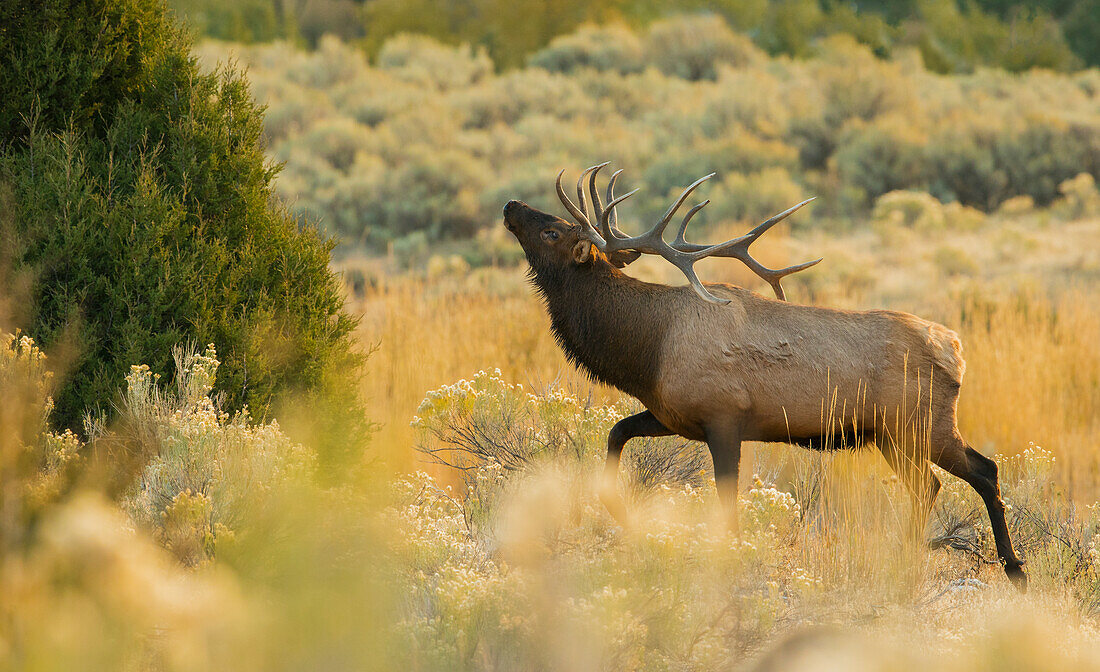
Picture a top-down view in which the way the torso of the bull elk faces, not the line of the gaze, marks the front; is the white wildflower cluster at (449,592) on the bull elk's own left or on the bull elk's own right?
on the bull elk's own left

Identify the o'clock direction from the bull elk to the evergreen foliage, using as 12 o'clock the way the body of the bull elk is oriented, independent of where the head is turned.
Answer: The evergreen foliage is roughly at 12 o'clock from the bull elk.

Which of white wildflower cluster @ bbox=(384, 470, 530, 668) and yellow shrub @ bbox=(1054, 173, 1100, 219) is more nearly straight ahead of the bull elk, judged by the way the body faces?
the white wildflower cluster

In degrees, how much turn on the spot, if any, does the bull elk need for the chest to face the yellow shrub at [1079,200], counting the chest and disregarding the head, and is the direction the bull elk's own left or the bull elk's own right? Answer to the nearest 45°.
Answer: approximately 90° to the bull elk's own right

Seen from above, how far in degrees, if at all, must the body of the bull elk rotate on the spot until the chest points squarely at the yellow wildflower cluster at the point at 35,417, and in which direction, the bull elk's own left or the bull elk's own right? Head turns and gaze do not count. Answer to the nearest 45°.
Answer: approximately 45° to the bull elk's own left

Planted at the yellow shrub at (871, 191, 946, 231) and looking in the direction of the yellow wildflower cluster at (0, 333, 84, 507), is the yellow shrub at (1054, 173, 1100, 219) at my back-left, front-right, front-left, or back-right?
back-left

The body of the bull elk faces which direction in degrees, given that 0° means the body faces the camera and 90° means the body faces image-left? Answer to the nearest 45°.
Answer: approximately 90°

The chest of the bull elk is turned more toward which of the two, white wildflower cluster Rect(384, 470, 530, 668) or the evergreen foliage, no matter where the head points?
the evergreen foliage

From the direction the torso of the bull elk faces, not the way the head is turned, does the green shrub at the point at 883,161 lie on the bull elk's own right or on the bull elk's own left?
on the bull elk's own right
